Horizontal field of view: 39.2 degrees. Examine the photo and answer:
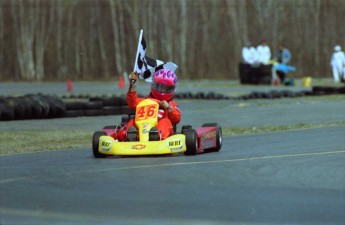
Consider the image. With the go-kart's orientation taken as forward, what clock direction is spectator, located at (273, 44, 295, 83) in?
The spectator is roughly at 5 o'clock from the go-kart.

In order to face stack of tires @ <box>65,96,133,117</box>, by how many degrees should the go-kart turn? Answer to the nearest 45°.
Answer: approximately 135° to its right

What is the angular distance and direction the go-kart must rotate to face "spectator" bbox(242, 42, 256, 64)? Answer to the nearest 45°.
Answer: approximately 135° to its right

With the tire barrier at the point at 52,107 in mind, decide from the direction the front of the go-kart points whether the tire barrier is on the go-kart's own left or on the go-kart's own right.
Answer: on the go-kart's own right

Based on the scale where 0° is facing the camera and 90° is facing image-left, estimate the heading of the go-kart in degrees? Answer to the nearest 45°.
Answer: approximately 45°

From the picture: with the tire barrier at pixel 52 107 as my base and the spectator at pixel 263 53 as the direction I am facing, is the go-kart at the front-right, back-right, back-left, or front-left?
back-right

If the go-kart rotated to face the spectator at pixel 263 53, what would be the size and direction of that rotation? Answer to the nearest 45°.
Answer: approximately 135° to its right
